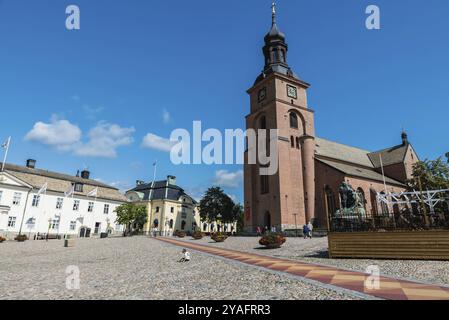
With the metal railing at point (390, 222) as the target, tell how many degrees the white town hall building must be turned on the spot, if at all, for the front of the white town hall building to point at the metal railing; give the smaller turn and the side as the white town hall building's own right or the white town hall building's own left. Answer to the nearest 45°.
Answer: approximately 45° to the white town hall building's own right

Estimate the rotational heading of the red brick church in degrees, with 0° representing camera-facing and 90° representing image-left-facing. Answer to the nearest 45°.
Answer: approximately 45°

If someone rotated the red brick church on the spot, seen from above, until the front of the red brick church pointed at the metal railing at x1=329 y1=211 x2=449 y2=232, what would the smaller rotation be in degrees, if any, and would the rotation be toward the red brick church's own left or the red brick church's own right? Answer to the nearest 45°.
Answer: approximately 45° to the red brick church's own left

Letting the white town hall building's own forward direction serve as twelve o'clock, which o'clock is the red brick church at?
The red brick church is roughly at 12 o'clock from the white town hall building.

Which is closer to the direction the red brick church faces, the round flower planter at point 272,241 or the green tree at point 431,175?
the round flower planter

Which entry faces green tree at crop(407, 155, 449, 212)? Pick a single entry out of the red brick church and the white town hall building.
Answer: the white town hall building

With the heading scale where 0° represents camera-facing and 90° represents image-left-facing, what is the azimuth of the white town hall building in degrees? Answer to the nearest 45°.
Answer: approximately 315°
